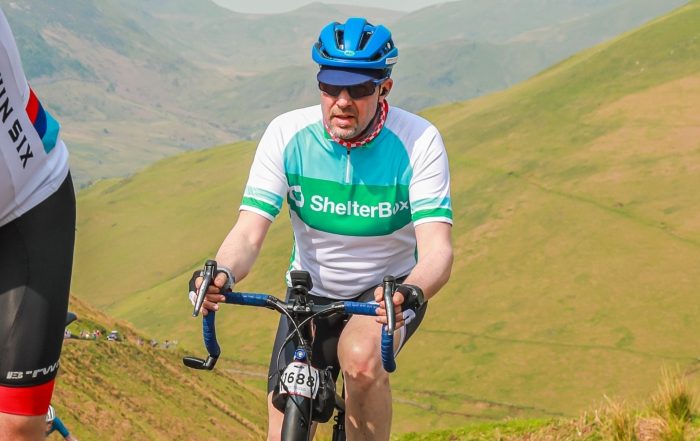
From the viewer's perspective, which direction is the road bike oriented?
toward the camera

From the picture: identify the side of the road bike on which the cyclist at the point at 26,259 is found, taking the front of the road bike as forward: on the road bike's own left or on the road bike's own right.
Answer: on the road bike's own right

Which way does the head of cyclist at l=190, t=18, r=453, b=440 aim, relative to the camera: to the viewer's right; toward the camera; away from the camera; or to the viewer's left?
toward the camera
